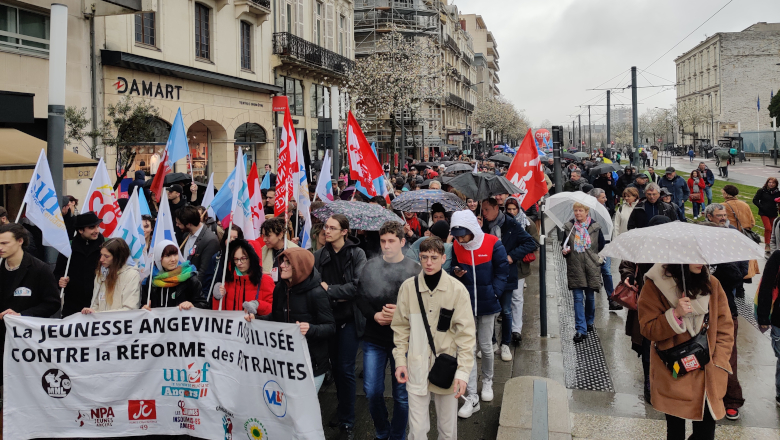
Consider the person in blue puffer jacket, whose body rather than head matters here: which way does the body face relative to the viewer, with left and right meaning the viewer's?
facing the viewer and to the left of the viewer

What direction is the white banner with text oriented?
toward the camera

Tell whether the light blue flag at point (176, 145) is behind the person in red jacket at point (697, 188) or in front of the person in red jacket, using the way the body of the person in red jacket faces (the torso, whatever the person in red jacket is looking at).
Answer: in front

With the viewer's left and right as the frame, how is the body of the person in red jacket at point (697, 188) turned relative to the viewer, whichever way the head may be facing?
facing the viewer

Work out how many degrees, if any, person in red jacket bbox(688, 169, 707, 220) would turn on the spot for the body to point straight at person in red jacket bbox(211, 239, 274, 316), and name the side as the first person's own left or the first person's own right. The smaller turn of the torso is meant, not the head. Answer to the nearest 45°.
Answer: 0° — they already face them

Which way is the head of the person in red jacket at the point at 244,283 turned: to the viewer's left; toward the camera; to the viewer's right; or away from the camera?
toward the camera

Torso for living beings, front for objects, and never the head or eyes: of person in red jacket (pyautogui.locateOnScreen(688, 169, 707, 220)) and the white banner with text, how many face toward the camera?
2

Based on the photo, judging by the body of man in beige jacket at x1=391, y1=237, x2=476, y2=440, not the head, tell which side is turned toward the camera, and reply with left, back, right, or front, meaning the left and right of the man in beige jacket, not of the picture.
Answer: front

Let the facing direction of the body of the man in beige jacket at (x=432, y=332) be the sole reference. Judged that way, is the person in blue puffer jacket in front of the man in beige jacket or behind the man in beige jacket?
behind

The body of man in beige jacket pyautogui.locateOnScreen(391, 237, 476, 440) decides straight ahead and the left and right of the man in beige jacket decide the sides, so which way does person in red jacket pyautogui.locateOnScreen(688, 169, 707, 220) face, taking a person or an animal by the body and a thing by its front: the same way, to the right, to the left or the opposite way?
the same way

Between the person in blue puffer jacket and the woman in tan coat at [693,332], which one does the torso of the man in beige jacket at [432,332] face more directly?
the woman in tan coat

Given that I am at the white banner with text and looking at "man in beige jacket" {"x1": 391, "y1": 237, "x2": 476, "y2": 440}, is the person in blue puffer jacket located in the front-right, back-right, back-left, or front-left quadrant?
front-left

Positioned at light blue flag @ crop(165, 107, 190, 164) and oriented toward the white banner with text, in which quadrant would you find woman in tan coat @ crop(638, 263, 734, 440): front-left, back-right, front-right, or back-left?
front-left

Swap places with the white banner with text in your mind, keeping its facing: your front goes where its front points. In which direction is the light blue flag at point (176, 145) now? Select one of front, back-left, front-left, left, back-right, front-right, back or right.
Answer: back

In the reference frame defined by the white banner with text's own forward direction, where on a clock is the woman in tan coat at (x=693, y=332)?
The woman in tan coat is roughly at 10 o'clock from the white banner with text.

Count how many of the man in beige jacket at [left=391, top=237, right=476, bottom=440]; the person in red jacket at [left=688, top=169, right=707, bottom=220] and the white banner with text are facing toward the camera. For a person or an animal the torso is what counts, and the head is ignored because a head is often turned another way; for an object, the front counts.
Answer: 3
